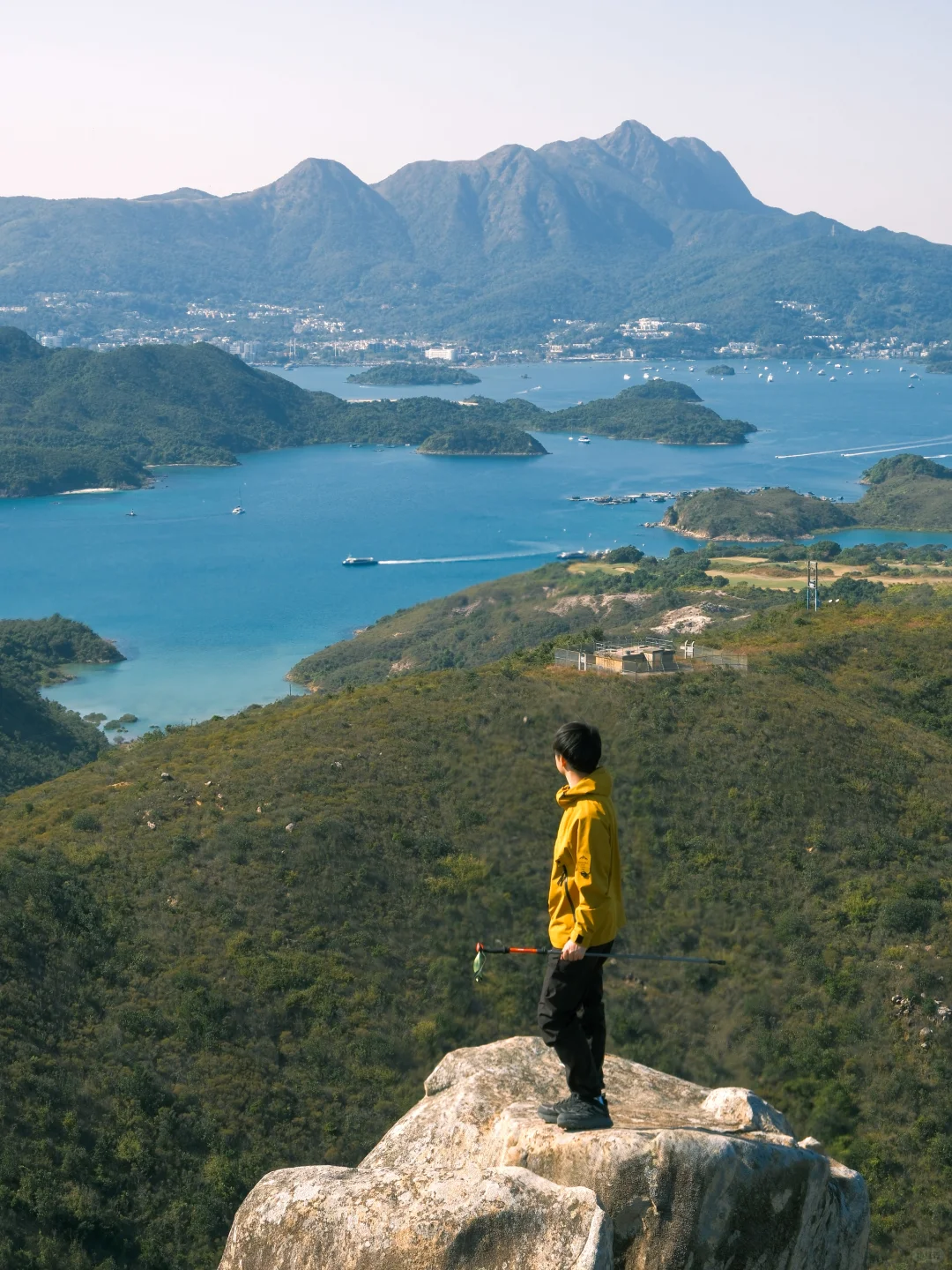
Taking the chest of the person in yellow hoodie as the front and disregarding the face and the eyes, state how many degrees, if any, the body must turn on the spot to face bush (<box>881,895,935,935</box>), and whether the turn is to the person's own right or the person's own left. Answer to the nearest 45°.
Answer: approximately 90° to the person's own right

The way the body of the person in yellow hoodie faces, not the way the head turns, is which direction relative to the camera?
to the viewer's left

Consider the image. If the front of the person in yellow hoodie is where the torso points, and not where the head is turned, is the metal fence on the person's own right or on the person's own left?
on the person's own right

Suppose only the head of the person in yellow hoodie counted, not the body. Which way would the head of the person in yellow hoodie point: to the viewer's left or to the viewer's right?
to the viewer's left
